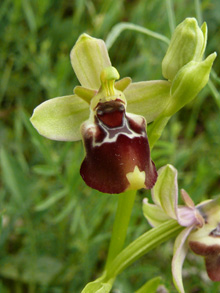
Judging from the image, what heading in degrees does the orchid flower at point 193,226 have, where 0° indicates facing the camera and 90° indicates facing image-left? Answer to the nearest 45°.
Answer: approximately 270°
